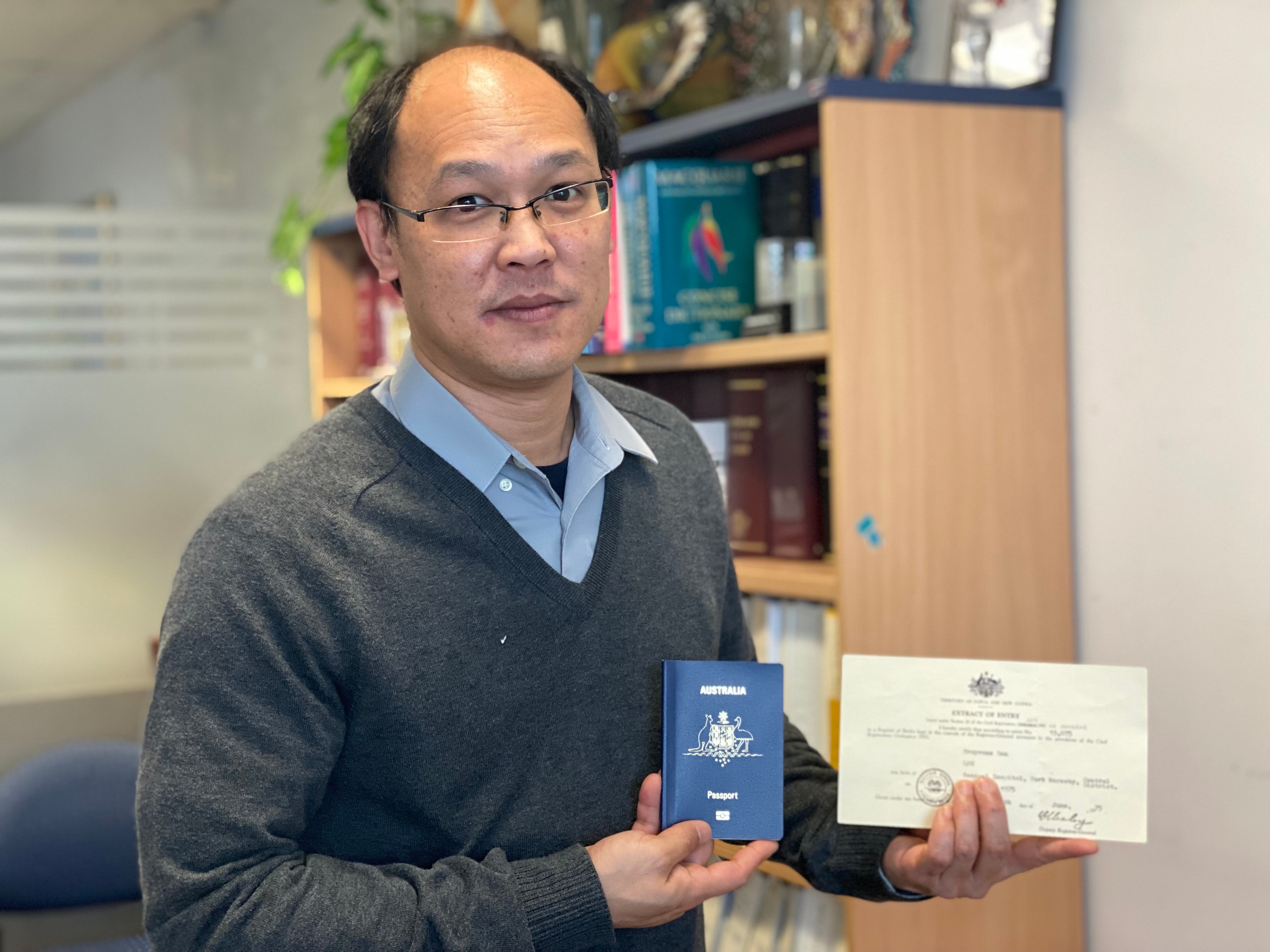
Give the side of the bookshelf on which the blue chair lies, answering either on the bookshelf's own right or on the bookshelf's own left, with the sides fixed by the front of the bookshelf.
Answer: on the bookshelf's own right

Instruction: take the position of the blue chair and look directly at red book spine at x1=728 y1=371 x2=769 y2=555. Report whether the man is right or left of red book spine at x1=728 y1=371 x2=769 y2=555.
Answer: right

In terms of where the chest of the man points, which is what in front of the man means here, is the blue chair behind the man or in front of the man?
behind

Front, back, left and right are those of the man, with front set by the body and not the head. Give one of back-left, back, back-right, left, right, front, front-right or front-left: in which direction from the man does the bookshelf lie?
left

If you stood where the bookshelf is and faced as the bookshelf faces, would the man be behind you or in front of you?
in front

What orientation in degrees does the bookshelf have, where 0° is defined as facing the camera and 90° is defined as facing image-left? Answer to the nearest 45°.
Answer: approximately 45°

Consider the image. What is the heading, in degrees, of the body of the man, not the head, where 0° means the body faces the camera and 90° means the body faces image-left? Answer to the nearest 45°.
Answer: approximately 315°
